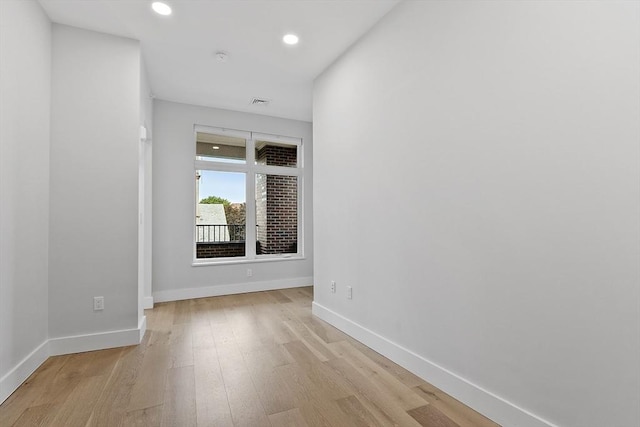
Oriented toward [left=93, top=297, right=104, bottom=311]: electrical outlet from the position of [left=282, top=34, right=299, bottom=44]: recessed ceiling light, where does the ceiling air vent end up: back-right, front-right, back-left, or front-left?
front-right

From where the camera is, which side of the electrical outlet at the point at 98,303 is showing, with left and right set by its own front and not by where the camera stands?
front

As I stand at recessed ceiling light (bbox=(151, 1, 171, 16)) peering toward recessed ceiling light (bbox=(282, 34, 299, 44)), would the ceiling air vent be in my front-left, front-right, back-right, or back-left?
front-left

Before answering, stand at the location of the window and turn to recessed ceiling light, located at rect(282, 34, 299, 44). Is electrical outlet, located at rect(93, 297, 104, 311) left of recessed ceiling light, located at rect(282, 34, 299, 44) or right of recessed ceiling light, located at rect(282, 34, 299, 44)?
right

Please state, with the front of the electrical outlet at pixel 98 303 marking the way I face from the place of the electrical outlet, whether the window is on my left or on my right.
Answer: on my left

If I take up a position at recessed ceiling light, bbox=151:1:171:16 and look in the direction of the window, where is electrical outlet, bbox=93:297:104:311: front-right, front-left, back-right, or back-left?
front-left

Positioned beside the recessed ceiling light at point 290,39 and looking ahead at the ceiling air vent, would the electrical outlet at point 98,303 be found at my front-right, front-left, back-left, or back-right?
front-left
